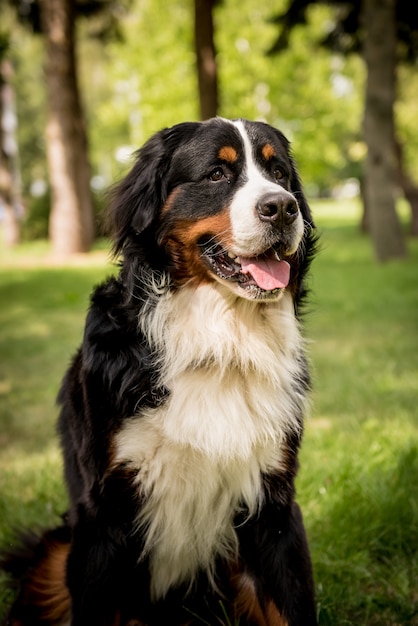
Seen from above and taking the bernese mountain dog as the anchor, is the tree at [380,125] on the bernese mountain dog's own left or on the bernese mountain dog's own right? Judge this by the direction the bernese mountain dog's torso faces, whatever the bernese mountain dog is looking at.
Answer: on the bernese mountain dog's own left
